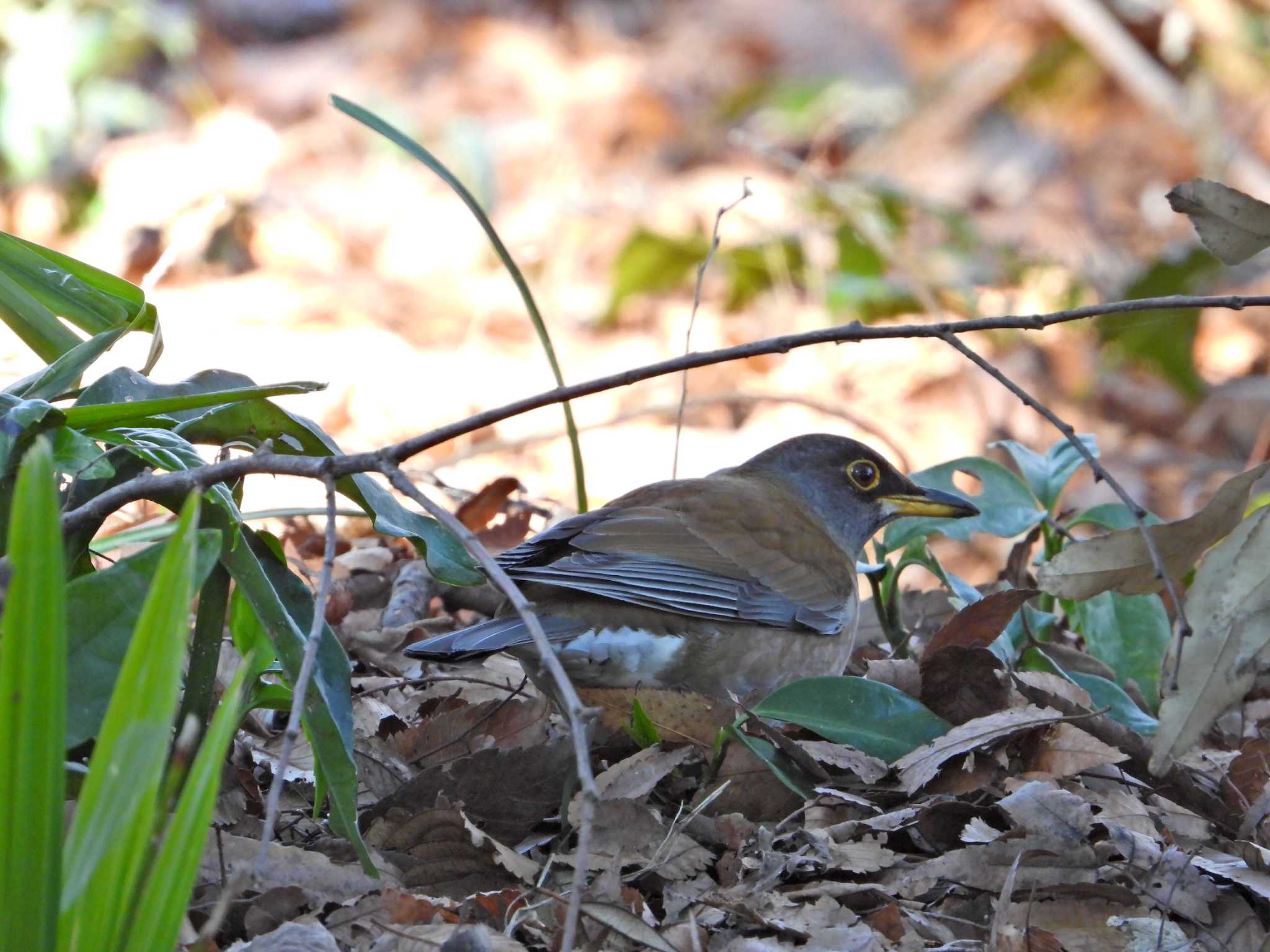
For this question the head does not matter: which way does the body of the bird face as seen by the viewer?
to the viewer's right

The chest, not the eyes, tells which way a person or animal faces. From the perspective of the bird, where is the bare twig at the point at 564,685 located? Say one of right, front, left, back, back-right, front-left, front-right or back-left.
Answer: right

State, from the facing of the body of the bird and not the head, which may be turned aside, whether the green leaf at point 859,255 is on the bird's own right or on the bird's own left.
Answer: on the bird's own left

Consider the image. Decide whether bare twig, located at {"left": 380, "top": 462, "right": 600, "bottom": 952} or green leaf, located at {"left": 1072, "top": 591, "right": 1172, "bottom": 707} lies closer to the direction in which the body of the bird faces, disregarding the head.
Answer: the green leaf

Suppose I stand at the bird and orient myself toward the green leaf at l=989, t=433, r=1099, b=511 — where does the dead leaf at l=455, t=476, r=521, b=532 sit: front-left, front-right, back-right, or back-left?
back-left

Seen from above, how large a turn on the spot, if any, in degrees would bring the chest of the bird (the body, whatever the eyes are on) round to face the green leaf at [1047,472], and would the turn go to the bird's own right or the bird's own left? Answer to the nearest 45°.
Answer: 0° — it already faces it

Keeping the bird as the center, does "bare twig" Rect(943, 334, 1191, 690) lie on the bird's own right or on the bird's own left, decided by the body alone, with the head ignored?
on the bird's own right

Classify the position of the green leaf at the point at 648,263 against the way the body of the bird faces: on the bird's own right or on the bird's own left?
on the bird's own left

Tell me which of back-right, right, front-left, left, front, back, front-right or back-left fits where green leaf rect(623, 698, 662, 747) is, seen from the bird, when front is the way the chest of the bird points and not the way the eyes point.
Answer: right
